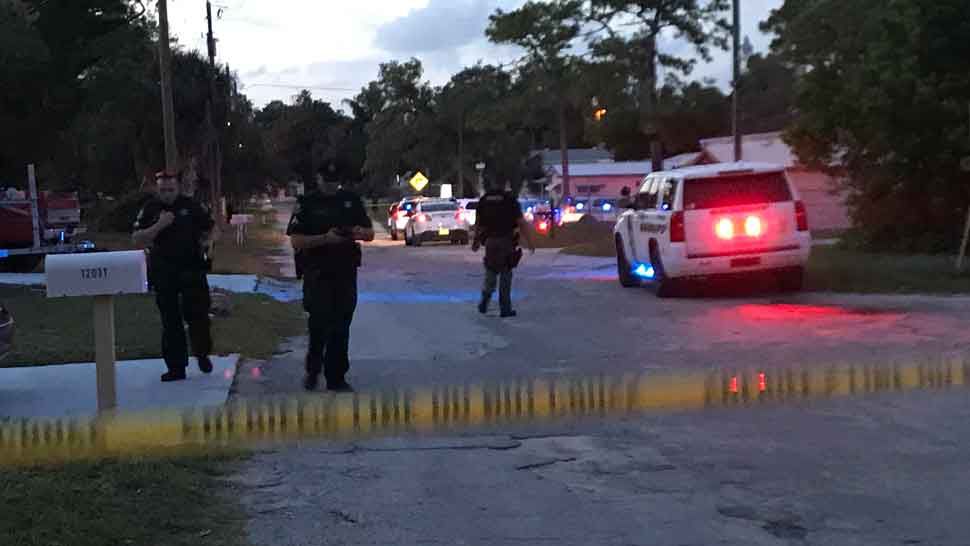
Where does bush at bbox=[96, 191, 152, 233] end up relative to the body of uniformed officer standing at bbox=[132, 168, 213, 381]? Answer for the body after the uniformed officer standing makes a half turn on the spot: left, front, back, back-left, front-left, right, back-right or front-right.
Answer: front

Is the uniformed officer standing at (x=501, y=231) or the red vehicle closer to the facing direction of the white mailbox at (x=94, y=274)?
the uniformed officer standing

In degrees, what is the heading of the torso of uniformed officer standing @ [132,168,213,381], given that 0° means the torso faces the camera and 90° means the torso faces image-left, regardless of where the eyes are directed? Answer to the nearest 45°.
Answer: approximately 0°

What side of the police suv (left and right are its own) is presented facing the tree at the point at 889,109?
right

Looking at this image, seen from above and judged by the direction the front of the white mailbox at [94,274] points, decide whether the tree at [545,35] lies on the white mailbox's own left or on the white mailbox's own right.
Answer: on the white mailbox's own left

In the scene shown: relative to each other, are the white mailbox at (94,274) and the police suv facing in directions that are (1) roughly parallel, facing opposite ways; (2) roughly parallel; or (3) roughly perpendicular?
roughly perpendicular

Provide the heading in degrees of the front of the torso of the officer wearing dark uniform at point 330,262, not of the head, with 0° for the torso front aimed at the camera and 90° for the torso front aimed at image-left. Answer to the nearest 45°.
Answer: approximately 0°

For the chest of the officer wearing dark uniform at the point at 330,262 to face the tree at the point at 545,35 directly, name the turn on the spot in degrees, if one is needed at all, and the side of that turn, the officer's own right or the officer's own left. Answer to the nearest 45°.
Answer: approximately 180°

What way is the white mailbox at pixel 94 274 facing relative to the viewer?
to the viewer's right

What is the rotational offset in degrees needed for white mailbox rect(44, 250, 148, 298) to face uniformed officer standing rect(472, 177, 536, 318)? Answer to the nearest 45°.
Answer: approximately 45° to its left

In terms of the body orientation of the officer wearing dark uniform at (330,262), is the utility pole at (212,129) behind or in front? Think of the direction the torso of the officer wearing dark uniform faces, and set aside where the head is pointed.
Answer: behind
